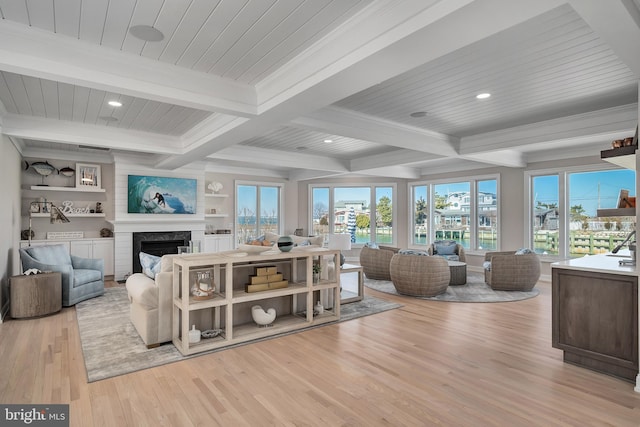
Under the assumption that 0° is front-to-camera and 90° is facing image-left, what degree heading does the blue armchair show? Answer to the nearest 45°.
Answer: approximately 315°

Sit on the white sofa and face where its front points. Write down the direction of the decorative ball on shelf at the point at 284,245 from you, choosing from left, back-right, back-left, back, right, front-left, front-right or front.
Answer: back-right

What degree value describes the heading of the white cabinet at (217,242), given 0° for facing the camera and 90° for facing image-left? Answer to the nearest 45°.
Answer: approximately 0°

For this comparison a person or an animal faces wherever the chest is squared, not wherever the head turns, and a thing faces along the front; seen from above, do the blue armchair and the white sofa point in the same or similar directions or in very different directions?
very different directions

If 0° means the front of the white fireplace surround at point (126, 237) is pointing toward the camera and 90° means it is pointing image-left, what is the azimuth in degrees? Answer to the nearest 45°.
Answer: approximately 0°

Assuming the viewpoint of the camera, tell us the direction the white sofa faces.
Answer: facing away from the viewer and to the left of the viewer

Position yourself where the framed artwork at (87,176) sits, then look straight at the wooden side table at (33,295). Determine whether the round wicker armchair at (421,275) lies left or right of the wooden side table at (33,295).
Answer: left

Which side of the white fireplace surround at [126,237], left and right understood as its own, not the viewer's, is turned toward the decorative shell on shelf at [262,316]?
front
